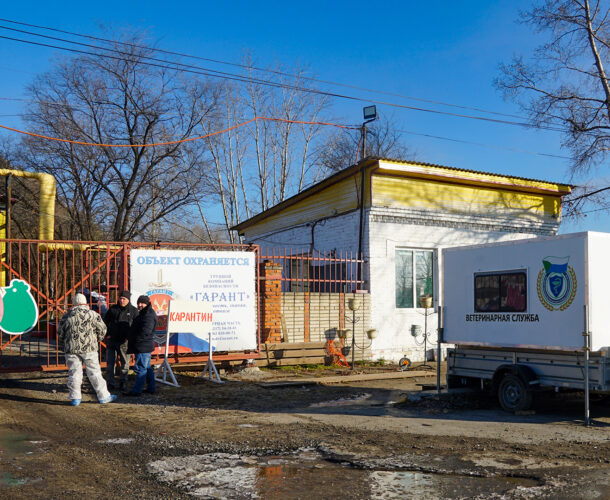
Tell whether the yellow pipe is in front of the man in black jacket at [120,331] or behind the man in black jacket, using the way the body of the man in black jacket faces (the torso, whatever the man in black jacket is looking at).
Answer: behind

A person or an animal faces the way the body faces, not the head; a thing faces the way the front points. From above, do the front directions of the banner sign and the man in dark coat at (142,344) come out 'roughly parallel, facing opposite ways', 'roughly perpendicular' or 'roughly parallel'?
roughly perpendicular

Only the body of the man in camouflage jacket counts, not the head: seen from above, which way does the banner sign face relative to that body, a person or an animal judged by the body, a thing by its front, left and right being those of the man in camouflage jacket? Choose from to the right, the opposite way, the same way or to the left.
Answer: the opposite way

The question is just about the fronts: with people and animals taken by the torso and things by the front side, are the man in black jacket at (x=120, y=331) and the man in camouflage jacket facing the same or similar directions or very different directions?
very different directions

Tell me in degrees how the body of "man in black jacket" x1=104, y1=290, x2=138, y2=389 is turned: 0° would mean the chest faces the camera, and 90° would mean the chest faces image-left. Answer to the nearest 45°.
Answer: approximately 0°

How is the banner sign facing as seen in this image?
toward the camera

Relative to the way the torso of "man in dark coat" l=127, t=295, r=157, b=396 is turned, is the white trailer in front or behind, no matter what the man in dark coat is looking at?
behind

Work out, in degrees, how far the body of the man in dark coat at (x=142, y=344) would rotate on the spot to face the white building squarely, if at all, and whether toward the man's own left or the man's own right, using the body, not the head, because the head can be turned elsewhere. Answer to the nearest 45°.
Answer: approximately 135° to the man's own right

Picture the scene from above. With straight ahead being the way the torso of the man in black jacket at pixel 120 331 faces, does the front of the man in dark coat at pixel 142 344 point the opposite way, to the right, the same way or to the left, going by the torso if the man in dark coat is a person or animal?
to the right

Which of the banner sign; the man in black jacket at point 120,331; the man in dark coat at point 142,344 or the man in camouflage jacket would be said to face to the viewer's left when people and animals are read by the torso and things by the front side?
the man in dark coat

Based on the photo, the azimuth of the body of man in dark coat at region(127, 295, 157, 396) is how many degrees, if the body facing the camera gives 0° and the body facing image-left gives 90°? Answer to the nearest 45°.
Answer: approximately 90°
